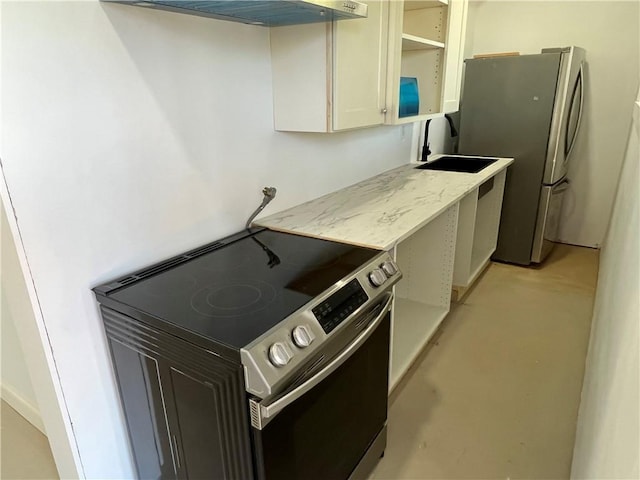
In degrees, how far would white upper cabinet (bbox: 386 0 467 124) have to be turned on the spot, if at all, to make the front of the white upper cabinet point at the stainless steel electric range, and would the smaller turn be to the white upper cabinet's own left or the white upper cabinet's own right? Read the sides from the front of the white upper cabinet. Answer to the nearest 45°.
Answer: approximately 45° to the white upper cabinet's own right

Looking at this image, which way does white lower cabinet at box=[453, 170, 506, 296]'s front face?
to the viewer's right

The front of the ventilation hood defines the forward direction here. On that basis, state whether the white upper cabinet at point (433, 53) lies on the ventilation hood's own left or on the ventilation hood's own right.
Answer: on the ventilation hood's own left

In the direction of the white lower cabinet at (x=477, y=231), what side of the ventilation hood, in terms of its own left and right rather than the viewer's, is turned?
left

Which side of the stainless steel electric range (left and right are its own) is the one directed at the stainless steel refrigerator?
left

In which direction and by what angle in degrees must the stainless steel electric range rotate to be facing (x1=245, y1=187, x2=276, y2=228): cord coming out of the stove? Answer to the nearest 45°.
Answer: approximately 135° to its left
